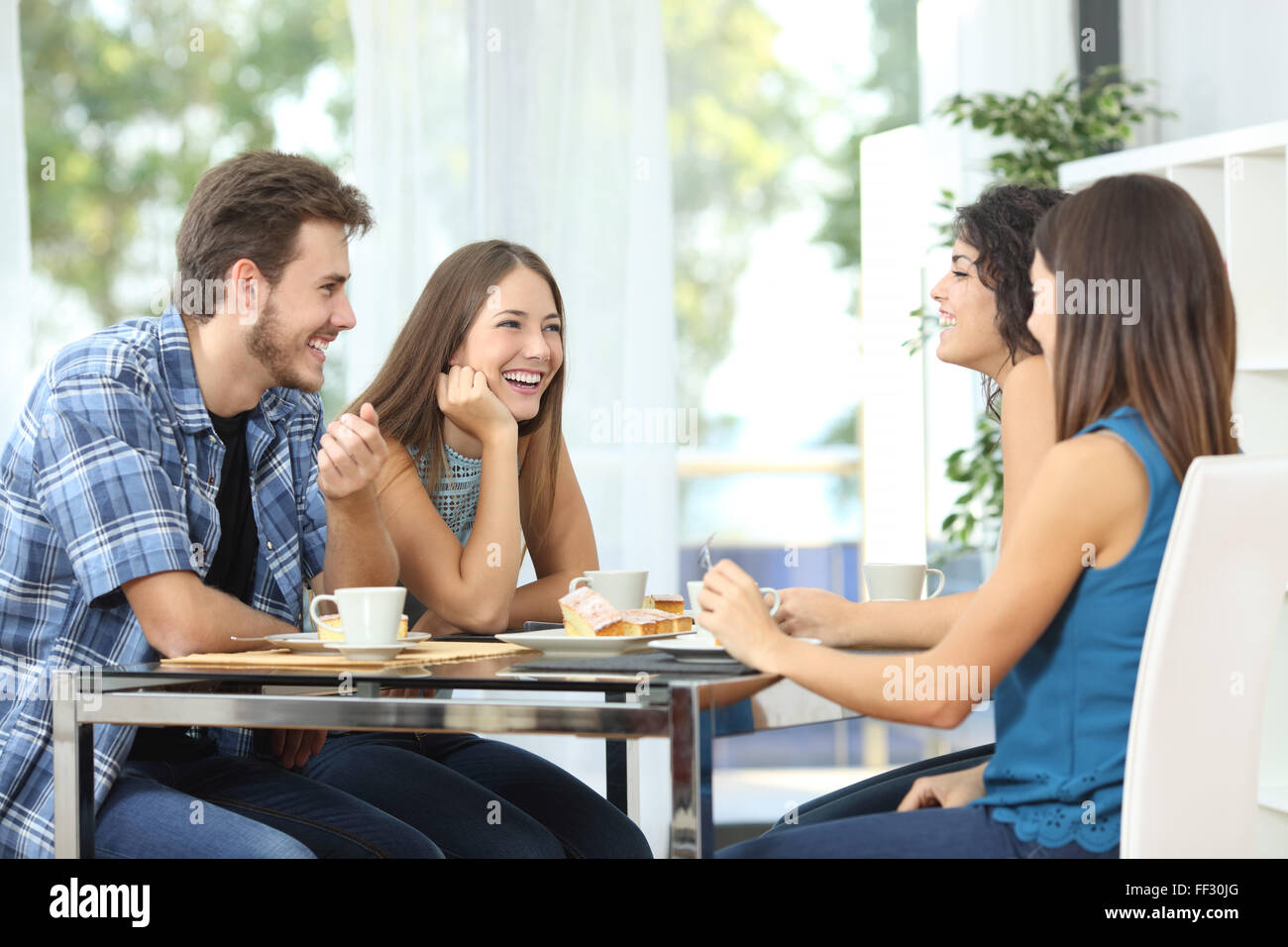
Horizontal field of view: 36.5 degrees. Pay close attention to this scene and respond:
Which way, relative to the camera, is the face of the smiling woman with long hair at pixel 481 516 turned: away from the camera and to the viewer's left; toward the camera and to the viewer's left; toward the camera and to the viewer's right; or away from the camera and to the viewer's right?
toward the camera and to the viewer's right

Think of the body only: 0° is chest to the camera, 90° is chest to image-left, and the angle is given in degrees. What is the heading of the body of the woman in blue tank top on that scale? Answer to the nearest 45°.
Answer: approximately 90°

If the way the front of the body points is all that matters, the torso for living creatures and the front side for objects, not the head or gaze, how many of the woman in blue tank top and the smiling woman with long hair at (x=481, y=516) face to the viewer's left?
1

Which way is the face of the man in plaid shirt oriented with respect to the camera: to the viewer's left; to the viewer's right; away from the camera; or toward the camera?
to the viewer's right

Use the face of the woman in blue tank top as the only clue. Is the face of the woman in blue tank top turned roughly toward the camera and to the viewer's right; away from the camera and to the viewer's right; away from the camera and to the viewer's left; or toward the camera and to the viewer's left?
away from the camera and to the viewer's left

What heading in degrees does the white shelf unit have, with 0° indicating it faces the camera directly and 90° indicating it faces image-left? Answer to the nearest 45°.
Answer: approximately 45°
